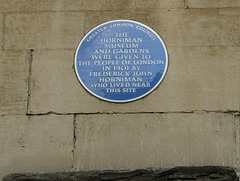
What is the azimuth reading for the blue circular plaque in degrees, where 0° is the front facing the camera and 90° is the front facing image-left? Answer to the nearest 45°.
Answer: approximately 0°
